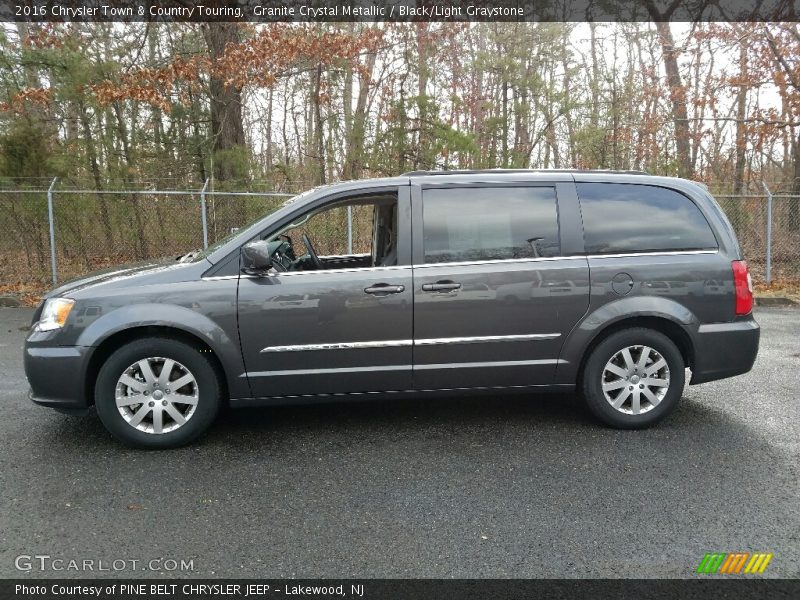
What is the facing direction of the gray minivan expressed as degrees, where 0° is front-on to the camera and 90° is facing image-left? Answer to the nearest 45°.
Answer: approximately 90°

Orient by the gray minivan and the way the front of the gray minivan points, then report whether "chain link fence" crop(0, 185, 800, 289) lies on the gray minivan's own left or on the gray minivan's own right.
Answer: on the gray minivan's own right

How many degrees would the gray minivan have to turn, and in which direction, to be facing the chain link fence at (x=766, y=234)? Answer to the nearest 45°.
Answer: approximately 135° to its right
